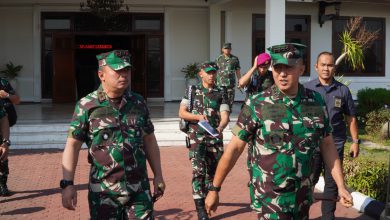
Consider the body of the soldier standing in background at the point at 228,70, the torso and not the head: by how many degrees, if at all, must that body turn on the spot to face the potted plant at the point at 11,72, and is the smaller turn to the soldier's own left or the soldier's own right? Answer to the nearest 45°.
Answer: approximately 135° to the soldier's own right

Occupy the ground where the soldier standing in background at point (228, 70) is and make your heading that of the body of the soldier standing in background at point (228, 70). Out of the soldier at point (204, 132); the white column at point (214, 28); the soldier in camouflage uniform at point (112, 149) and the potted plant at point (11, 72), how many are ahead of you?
2

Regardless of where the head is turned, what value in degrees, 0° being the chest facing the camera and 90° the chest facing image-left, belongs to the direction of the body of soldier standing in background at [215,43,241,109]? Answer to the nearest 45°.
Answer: approximately 0°

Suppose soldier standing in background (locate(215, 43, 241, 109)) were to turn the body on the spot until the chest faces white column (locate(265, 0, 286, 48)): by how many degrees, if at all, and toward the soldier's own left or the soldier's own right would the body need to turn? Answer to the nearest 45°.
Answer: approximately 135° to the soldier's own left

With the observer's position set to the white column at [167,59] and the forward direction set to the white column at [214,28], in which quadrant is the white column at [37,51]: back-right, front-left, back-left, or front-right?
back-right

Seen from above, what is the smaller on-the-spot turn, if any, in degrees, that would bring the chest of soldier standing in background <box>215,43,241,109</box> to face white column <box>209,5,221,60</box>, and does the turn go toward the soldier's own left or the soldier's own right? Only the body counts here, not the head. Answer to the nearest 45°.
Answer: approximately 180°

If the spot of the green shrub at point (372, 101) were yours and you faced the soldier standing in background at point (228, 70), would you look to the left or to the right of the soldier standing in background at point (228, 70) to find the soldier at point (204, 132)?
left

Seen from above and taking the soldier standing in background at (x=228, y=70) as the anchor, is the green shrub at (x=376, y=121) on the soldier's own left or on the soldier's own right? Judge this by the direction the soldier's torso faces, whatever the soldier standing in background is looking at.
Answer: on the soldier's own left

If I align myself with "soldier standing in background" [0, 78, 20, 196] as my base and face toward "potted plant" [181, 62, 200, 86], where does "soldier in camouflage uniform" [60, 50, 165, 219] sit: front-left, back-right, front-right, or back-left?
back-right
